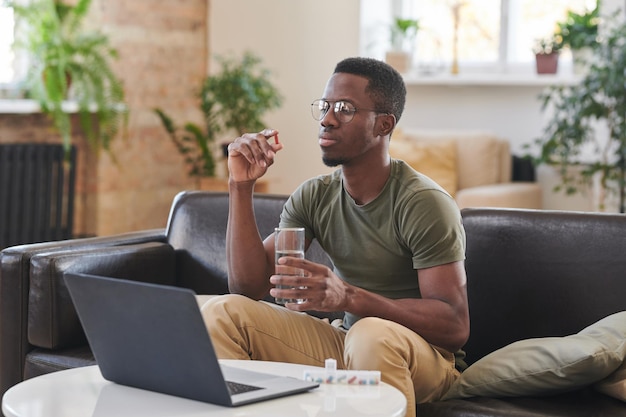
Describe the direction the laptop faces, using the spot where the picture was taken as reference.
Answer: facing away from the viewer and to the right of the viewer

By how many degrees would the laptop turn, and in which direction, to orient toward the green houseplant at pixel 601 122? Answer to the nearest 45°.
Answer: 0° — it already faces it

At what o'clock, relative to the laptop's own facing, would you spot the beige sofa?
The beige sofa is roughly at 11 o'clock from the laptop.

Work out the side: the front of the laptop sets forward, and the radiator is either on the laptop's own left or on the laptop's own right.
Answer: on the laptop's own left

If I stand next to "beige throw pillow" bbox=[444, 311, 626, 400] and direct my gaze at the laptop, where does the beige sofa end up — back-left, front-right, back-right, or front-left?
back-right

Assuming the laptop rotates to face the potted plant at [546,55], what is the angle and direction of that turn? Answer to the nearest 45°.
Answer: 0° — it already faces it

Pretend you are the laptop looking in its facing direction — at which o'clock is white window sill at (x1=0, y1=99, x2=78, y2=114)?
The white window sill is roughly at 10 o'clock from the laptop.
